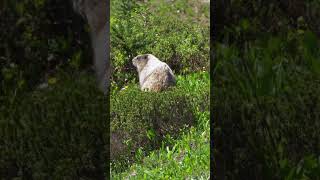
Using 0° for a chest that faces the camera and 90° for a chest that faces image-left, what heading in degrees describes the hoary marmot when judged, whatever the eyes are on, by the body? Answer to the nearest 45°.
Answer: approximately 90°
